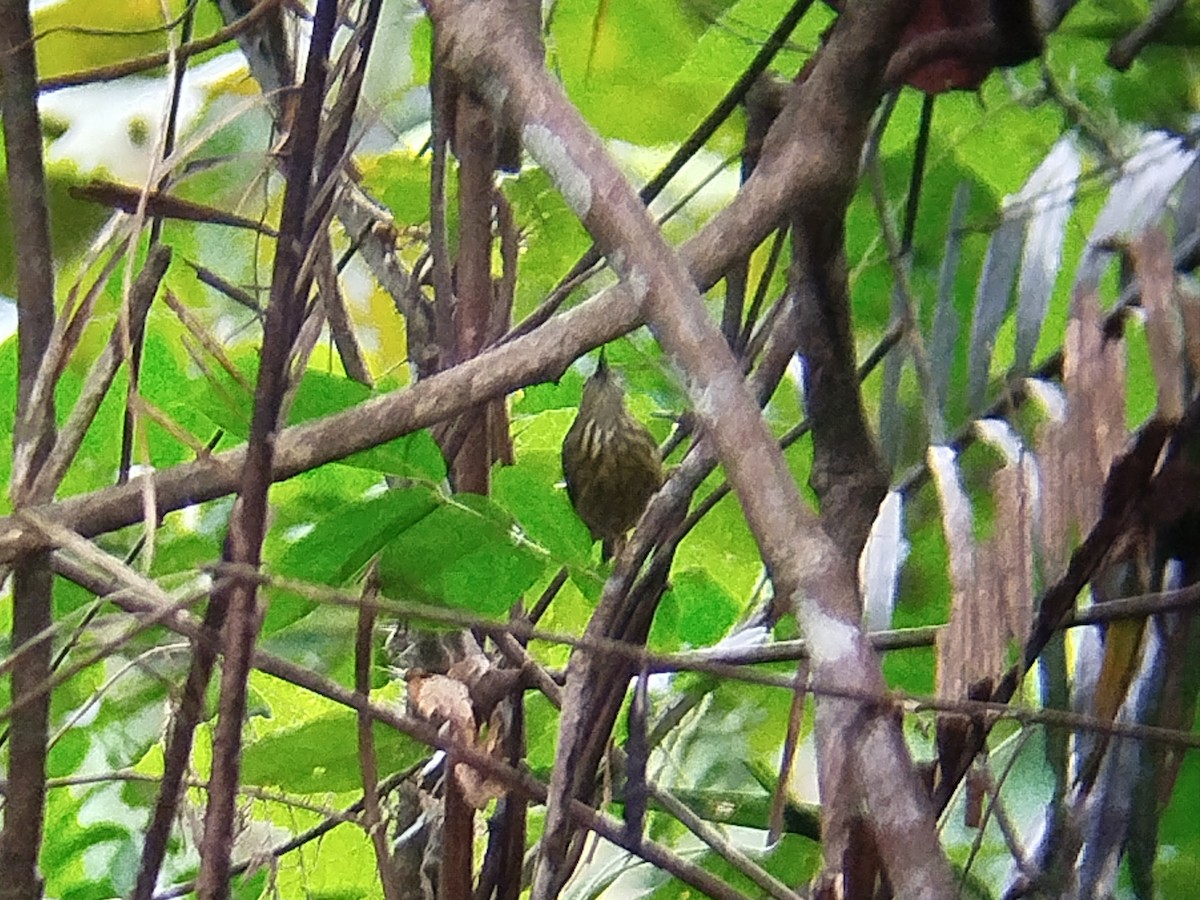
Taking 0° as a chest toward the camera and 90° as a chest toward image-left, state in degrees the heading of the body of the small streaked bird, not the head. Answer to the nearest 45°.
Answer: approximately 0°
